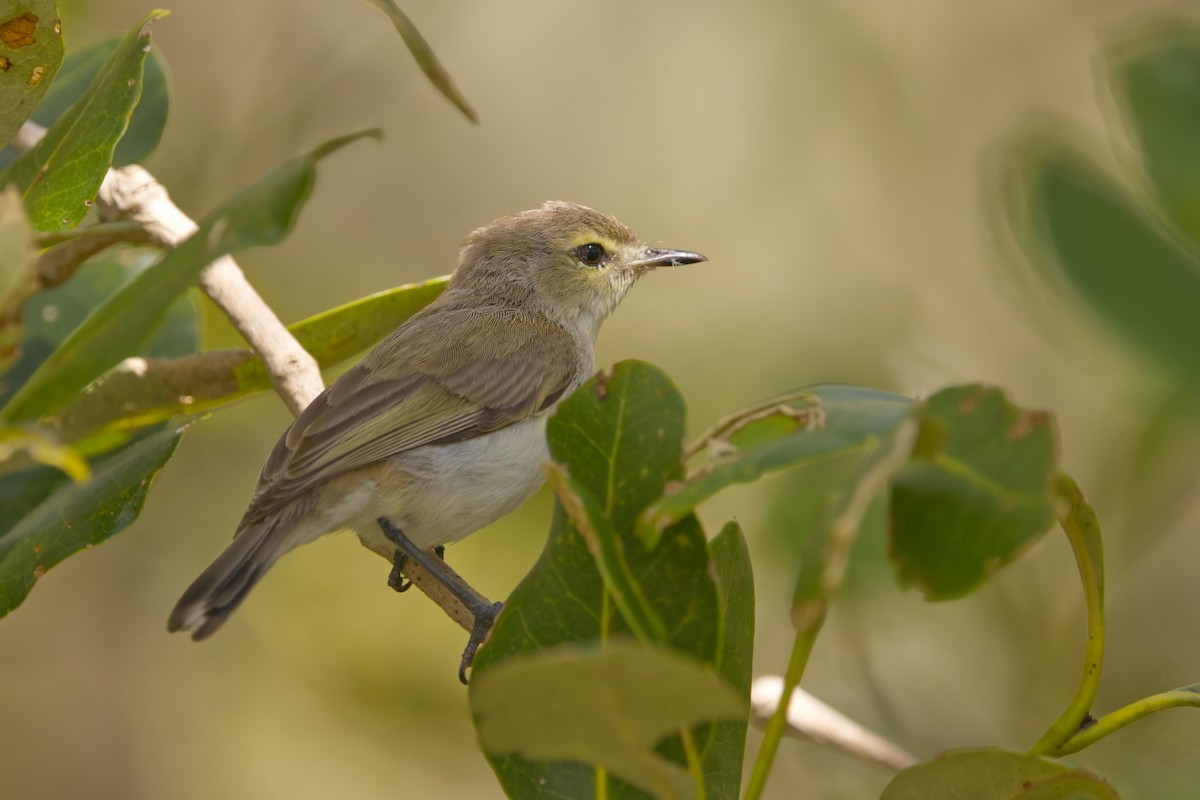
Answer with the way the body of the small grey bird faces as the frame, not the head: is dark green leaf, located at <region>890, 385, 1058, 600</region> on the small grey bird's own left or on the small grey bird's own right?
on the small grey bird's own right

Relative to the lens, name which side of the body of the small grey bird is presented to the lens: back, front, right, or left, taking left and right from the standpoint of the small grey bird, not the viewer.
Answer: right

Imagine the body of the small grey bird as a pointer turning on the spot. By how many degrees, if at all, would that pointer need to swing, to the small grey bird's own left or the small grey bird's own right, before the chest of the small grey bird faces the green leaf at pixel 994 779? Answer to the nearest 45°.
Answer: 0° — it already faces it

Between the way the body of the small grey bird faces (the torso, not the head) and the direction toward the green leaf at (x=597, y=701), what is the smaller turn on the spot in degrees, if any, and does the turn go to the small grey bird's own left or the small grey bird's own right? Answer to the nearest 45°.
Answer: approximately 90° to the small grey bird's own right

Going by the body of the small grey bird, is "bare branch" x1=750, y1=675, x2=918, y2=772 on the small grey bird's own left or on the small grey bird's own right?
on the small grey bird's own right
